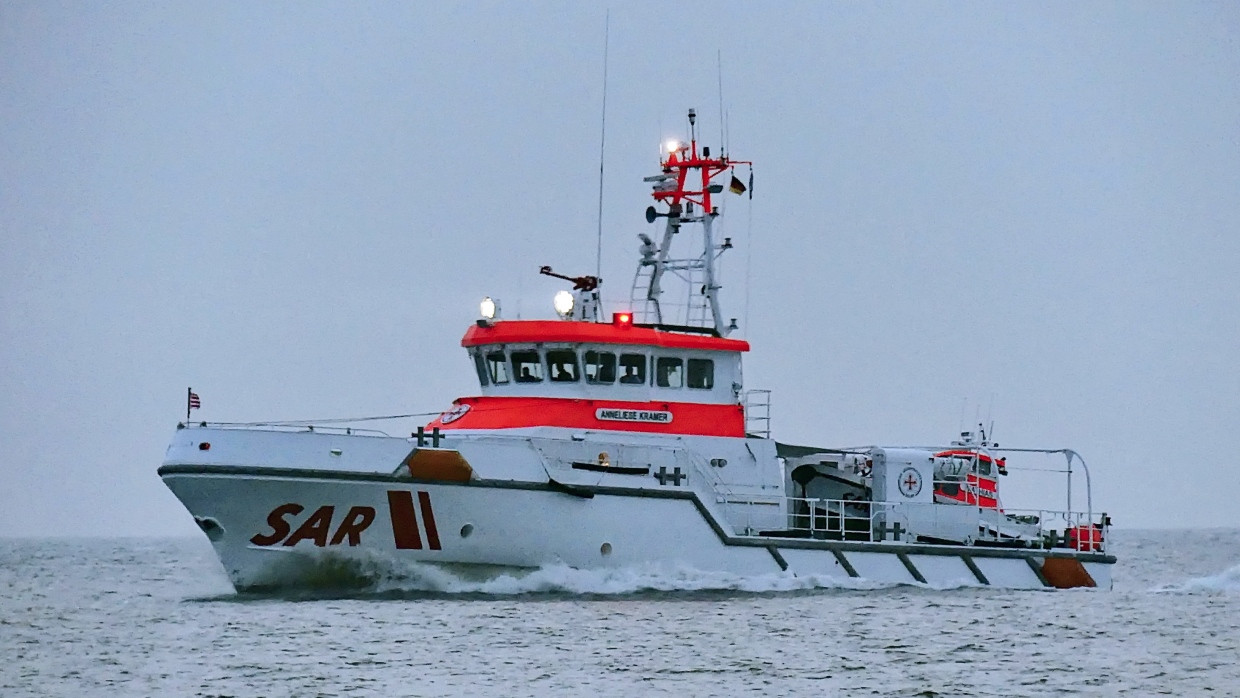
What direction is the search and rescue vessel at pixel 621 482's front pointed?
to the viewer's left
